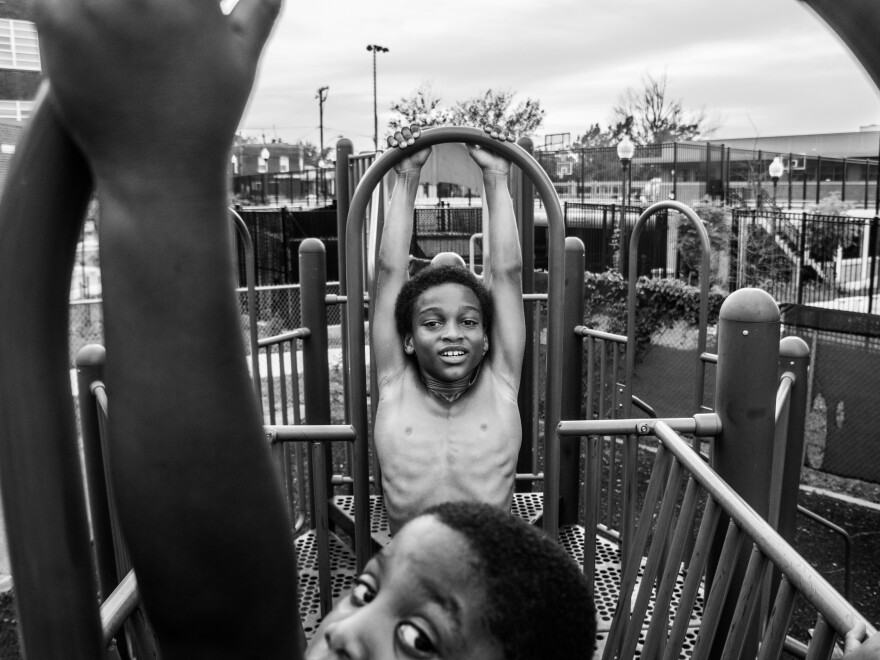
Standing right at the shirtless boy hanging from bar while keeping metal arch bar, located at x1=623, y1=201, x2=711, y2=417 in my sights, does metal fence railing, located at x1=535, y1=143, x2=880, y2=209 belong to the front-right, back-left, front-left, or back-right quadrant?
front-left

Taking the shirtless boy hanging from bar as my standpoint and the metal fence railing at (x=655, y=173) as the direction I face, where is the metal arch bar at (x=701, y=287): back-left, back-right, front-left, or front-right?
front-right

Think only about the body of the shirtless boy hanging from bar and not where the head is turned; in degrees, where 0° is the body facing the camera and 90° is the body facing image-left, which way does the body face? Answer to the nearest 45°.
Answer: approximately 0°

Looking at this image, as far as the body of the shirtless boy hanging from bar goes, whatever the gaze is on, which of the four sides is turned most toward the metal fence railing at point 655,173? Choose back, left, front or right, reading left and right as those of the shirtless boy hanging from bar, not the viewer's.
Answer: back

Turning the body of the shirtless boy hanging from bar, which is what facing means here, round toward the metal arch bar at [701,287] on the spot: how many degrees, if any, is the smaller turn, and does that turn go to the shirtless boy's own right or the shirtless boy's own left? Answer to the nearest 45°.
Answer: approximately 135° to the shirtless boy's own left
